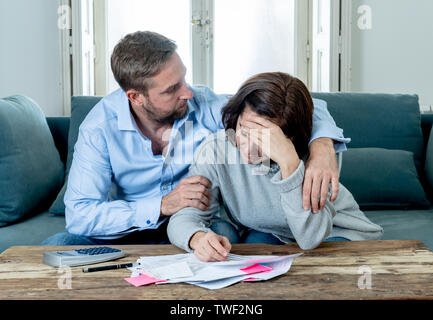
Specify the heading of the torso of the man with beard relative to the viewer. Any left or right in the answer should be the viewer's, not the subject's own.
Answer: facing the viewer and to the right of the viewer

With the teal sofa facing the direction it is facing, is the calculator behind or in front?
in front

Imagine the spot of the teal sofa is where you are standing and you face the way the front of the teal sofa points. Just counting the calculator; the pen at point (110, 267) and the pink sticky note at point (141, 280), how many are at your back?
0

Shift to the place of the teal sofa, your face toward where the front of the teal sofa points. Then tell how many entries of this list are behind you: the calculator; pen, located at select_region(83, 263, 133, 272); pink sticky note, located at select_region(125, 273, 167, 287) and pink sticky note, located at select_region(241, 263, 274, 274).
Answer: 0

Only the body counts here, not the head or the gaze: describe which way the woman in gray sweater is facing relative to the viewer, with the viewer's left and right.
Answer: facing the viewer and to the left of the viewer

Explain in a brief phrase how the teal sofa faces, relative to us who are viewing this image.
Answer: facing the viewer

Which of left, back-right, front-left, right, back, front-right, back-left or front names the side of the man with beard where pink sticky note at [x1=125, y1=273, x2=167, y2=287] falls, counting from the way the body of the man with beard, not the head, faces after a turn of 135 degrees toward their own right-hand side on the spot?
left
